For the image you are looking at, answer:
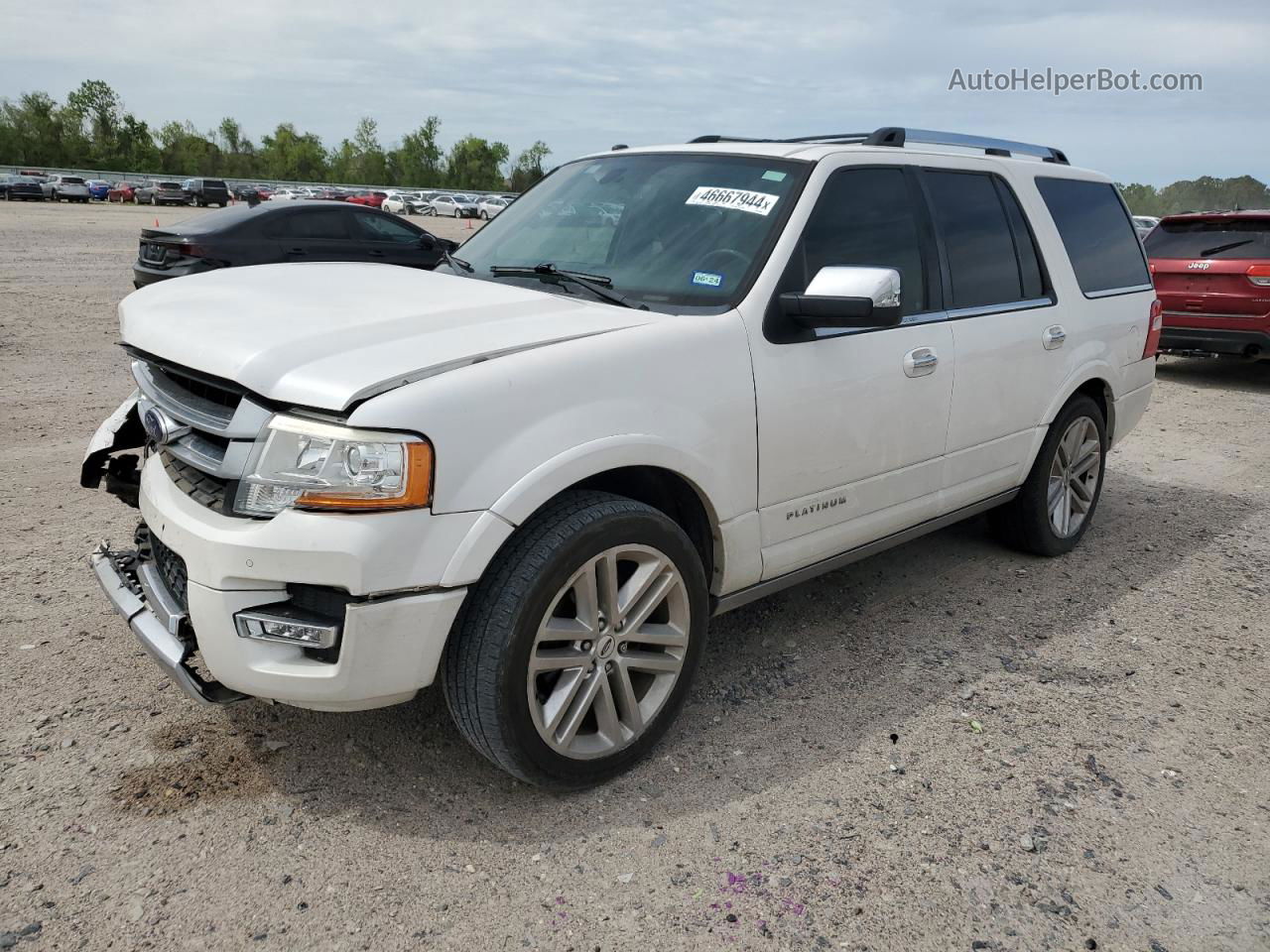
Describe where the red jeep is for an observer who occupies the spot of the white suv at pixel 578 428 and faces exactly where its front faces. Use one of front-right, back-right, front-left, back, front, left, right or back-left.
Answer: back

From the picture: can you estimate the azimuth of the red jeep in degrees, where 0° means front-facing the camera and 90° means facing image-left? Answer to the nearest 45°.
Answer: approximately 180°

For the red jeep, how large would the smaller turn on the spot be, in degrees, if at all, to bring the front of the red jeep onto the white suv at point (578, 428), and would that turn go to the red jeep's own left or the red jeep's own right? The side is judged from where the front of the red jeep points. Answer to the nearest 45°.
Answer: approximately 180°

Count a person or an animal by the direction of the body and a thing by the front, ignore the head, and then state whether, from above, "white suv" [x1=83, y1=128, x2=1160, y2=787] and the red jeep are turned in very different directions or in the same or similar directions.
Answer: very different directions

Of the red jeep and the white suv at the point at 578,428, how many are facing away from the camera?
1

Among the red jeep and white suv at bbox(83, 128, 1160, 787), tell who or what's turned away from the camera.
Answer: the red jeep

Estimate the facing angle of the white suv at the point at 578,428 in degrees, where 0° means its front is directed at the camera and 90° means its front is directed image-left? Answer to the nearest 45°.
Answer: approximately 45°
